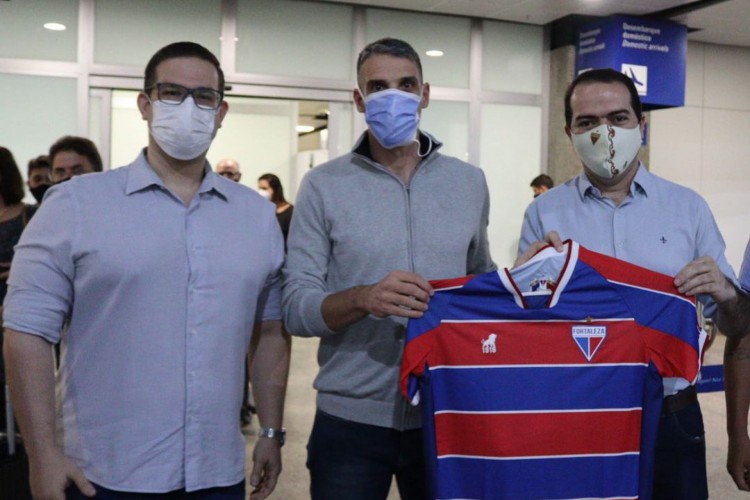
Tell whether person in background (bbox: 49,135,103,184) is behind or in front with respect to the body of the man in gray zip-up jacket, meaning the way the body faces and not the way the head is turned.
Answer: behind

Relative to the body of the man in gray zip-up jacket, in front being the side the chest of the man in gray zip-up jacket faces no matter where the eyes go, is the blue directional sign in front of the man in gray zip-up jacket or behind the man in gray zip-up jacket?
behind

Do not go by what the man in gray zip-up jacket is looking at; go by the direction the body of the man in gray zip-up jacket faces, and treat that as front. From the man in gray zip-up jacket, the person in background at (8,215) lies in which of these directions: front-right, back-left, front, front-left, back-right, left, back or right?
back-right

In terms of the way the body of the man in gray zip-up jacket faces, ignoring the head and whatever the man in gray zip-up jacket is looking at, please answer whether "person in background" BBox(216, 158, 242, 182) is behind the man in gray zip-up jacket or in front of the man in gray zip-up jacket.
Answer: behind

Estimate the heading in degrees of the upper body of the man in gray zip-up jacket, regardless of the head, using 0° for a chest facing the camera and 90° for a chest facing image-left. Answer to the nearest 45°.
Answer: approximately 0°

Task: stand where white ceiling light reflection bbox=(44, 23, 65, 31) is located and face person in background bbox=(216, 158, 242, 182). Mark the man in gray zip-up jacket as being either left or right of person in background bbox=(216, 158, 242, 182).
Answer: right
